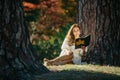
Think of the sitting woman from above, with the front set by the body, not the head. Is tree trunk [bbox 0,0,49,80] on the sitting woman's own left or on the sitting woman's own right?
on the sitting woman's own right
